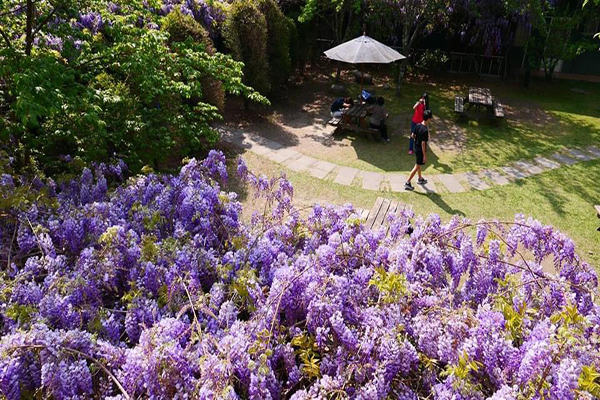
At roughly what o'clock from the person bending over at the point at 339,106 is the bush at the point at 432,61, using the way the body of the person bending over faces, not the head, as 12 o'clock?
The bush is roughly at 10 o'clock from the person bending over.

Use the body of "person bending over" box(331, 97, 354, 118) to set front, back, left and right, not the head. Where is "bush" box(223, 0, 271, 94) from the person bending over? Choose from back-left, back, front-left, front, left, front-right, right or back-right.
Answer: back

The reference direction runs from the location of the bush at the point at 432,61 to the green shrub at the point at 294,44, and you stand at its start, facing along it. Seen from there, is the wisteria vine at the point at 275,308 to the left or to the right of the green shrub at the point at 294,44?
left

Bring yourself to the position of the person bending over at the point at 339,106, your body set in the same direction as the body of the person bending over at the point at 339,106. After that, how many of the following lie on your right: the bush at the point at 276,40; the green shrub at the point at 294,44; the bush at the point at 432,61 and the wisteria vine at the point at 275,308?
1

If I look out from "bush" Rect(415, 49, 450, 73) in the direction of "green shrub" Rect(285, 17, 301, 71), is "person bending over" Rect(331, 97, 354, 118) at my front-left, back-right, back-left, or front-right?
front-left

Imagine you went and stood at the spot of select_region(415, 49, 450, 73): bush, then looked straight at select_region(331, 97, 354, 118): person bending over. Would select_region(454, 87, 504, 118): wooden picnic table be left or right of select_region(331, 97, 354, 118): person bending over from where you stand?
left

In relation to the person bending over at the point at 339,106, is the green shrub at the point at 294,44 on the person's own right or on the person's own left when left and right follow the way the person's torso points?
on the person's own left

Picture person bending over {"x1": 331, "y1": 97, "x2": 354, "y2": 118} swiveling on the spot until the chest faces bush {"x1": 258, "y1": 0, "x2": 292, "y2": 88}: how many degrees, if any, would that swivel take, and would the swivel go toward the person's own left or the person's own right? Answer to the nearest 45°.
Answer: approximately 135° to the person's own left

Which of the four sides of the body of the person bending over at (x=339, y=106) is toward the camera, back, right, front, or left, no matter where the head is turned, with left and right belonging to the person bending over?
right

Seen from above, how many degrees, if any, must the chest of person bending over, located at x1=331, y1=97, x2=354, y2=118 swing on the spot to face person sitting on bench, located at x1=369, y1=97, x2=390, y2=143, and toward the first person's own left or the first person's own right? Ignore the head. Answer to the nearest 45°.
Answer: approximately 45° to the first person's own right

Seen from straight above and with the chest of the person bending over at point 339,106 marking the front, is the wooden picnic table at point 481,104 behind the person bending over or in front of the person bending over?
in front

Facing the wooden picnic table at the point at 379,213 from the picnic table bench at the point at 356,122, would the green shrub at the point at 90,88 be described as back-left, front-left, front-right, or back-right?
front-right

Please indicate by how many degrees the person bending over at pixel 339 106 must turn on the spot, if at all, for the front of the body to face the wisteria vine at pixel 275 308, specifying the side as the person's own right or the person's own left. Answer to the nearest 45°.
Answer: approximately 90° to the person's own right

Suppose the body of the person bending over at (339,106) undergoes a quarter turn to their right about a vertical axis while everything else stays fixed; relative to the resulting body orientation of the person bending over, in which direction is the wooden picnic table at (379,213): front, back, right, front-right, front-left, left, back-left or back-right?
front
